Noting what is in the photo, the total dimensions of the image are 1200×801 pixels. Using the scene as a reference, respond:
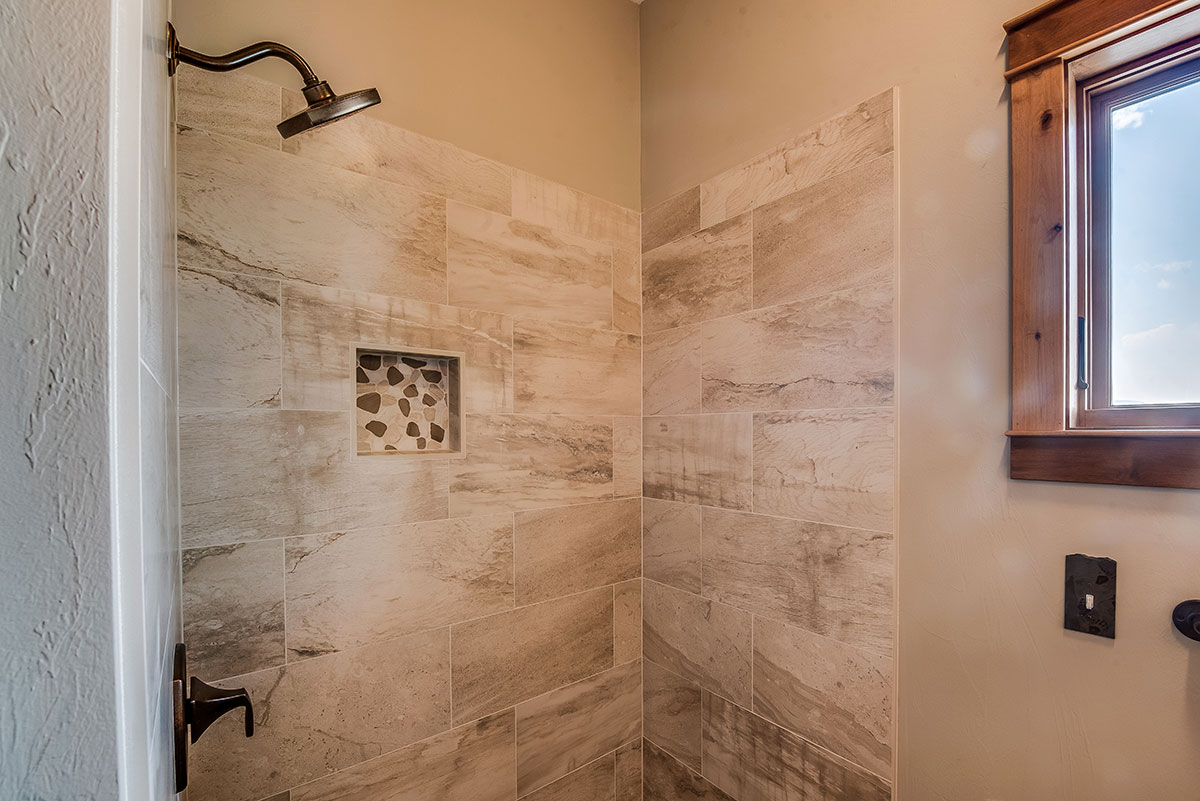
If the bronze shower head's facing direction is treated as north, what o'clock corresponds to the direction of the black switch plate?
The black switch plate is roughly at 1 o'clock from the bronze shower head.

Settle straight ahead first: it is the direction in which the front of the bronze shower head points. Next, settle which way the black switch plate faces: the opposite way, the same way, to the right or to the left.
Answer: the opposite way

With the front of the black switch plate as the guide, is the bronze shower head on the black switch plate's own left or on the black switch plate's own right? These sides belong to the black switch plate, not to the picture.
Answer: on the black switch plate's own right

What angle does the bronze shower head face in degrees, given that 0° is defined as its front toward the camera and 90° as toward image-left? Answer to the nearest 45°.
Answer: approximately 270°
